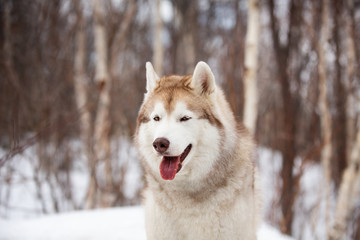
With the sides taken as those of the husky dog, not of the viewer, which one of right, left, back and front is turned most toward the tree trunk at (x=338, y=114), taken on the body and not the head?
back

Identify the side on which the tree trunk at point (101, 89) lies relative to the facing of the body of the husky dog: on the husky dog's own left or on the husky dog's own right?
on the husky dog's own right

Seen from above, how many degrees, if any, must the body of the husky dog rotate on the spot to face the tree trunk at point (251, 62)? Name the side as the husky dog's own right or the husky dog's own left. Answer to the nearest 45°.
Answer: approximately 135° to the husky dog's own right

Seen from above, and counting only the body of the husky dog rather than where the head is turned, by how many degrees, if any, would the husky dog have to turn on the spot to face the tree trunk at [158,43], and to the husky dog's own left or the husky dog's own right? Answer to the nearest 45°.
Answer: approximately 135° to the husky dog's own right

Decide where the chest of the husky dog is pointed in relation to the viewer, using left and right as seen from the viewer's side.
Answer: facing the viewer and to the left of the viewer

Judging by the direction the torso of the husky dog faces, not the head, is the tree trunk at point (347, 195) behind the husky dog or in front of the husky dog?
behind
